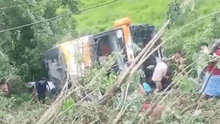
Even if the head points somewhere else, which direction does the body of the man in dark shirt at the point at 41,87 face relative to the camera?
away from the camera

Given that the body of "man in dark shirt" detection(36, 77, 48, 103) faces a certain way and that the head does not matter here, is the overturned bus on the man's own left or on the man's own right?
on the man's own right

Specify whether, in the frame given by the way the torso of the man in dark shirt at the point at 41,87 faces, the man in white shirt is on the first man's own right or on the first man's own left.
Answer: on the first man's own right
